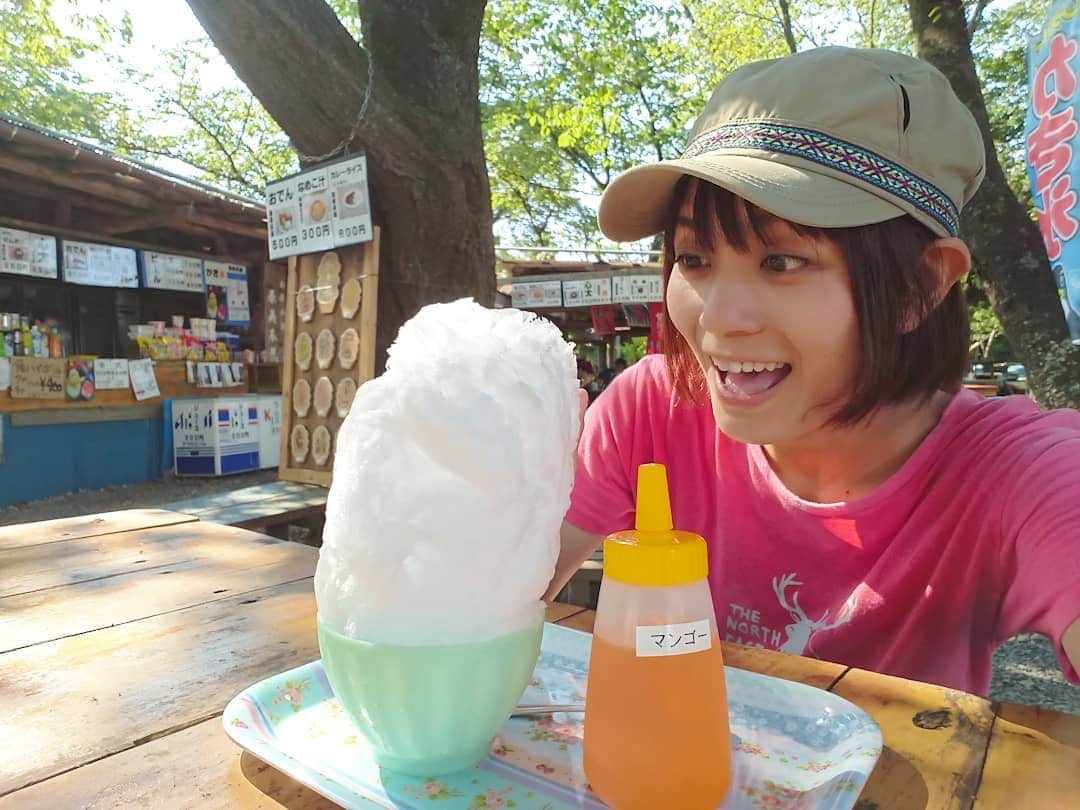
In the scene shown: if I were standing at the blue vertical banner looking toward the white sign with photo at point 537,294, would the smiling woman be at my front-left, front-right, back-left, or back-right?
back-left

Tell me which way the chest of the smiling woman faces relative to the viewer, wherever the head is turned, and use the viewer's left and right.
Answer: facing the viewer and to the left of the viewer

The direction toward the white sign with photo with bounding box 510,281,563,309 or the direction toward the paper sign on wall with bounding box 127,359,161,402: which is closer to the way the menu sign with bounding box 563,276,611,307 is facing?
the paper sign on wall

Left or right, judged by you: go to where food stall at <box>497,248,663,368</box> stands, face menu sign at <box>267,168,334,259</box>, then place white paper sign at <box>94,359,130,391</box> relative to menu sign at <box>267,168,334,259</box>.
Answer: right

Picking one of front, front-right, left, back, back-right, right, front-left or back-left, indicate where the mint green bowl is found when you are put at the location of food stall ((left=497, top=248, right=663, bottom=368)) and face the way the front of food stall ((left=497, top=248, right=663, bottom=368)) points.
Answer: front

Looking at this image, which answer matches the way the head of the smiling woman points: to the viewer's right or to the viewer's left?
to the viewer's left

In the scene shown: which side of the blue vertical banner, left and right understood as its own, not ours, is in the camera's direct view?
front

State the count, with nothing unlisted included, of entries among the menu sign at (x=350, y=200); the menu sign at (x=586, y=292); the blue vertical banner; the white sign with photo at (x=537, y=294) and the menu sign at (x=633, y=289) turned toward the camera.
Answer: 5

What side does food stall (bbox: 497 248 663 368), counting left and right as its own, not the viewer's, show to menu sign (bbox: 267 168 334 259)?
front

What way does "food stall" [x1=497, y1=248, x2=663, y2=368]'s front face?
toward the camera

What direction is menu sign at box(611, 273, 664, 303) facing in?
toward the camera

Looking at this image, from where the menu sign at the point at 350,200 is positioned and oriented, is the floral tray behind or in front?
in front

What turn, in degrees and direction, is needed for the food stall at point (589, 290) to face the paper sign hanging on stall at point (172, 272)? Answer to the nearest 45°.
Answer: approximately 45° to its right

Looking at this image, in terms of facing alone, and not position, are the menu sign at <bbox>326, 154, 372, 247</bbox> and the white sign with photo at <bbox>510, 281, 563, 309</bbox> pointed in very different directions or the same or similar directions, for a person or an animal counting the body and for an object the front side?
same or similar directions

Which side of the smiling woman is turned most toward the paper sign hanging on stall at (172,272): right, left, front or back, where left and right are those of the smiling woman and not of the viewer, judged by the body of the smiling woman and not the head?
right
